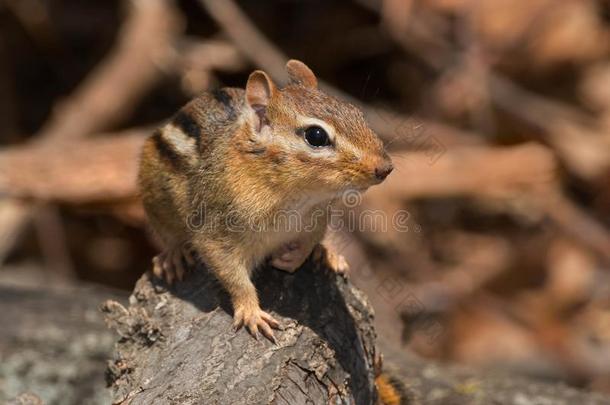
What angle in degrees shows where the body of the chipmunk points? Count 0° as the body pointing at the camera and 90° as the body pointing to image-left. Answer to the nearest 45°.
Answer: approximately 315°

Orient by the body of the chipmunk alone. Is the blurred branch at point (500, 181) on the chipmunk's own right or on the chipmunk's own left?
on the chipmunk's own left

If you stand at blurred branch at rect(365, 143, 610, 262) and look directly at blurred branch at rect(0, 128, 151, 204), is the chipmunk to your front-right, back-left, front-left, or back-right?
front-left
